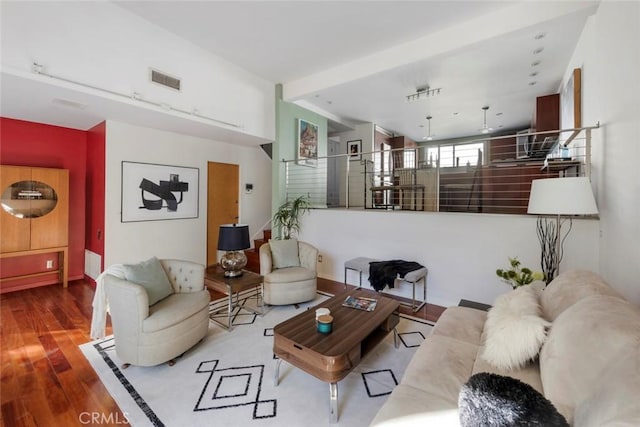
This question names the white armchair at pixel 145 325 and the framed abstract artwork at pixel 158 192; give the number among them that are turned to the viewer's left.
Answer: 0

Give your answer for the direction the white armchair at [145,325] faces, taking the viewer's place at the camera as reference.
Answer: facing the viewer and to the right of the viewer

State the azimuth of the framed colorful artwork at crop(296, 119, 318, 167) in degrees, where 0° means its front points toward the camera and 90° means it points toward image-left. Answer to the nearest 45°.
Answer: approximately 315°

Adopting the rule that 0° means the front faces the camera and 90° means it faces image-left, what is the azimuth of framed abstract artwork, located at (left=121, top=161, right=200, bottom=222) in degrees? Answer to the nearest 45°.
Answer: approximately 315°

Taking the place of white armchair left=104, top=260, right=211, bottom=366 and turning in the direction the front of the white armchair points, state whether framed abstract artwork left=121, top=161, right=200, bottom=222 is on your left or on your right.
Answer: on your left

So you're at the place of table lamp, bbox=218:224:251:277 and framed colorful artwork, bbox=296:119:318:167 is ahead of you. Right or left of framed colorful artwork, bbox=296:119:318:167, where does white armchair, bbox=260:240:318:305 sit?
right

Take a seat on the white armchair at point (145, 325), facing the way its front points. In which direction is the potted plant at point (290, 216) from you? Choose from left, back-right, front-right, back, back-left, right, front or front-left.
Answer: left

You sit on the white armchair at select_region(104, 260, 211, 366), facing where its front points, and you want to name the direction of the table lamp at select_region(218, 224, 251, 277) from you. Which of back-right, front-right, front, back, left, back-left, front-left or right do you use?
left

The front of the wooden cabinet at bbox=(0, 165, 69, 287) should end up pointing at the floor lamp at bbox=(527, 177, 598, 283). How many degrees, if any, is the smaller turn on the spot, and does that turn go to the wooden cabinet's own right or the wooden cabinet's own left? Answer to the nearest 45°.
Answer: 0° — it already faces it

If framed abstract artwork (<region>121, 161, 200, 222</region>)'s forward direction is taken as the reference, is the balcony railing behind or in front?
in front

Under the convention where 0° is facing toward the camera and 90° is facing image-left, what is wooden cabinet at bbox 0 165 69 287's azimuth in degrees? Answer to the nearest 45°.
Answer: approximately 315°

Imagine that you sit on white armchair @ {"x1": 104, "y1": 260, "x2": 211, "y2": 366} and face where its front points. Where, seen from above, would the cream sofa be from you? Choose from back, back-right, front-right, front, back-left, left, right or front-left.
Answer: front

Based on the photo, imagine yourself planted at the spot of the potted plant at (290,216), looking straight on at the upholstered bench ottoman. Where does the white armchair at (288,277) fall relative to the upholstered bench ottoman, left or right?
right
